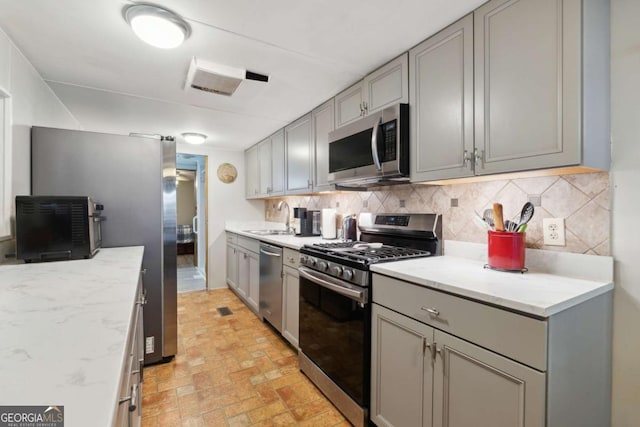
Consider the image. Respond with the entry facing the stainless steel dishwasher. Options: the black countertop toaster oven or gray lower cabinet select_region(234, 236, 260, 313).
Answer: the black countertop toaster oven

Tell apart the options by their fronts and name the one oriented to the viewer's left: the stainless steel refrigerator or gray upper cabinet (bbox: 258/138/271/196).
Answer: the gray upper cabinet

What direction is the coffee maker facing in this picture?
to the viewer's left

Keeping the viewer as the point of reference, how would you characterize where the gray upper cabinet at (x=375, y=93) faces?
facing the viewer and to the left of the viewer

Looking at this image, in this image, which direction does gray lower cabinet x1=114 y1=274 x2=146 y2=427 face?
to the viewer's right

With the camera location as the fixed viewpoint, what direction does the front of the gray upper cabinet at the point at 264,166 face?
facing to the left of the viewer

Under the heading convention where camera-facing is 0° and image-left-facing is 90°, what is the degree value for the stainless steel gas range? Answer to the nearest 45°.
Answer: approximately 45°

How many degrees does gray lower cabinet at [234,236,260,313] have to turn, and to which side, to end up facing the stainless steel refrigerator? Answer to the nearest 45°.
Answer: approximately 45° to its left

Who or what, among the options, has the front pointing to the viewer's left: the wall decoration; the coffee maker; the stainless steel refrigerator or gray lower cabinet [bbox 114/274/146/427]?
the coffee maker

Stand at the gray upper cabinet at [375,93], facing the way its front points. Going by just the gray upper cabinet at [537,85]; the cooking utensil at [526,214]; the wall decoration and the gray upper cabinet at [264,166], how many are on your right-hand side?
2

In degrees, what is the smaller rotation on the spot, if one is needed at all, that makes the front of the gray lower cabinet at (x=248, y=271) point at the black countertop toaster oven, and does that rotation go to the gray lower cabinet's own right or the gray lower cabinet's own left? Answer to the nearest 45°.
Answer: approximately 45° to the gray lower cabinet's own left

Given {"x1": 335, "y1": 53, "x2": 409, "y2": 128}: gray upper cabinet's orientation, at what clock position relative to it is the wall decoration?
The wall decoration is roughly at 3 o'clock from the gray upper cabinet.

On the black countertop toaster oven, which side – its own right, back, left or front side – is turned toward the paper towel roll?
front

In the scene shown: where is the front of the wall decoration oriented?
toward the camera

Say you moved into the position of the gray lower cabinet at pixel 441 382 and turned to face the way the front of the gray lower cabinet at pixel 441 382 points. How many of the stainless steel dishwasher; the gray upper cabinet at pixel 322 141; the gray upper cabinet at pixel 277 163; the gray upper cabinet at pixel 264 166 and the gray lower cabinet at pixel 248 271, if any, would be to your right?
5
